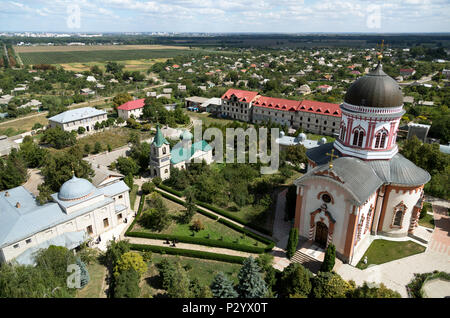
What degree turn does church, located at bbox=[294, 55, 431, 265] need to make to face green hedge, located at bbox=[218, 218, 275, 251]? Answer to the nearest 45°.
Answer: approximately 45° to its right

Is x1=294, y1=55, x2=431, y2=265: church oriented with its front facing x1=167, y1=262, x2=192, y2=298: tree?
yes

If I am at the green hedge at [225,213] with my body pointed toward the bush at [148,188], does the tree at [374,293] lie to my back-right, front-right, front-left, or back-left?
back-left

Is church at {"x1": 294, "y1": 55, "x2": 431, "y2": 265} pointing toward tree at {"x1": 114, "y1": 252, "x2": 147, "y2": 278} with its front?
yes

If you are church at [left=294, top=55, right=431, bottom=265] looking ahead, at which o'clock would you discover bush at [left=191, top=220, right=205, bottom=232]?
The bush is roughly at 1 o'clock from the church.

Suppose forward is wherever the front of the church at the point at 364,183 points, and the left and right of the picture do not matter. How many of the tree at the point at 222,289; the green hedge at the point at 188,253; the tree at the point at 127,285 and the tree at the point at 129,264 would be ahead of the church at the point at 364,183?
4

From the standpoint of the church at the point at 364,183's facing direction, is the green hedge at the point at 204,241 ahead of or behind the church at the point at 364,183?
ahead

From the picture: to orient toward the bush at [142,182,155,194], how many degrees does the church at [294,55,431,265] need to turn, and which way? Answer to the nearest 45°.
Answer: approximately 45° to its right

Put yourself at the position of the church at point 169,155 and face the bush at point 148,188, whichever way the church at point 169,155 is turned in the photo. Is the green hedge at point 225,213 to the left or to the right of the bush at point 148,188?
left

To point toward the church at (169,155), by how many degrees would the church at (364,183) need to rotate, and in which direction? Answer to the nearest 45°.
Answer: approximately 45° to its right

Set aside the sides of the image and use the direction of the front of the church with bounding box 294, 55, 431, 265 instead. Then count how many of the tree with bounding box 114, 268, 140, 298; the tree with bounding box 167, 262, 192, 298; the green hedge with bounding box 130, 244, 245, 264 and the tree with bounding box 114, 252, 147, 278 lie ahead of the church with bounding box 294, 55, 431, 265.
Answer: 4

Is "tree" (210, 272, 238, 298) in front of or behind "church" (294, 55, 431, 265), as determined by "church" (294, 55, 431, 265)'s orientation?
in front

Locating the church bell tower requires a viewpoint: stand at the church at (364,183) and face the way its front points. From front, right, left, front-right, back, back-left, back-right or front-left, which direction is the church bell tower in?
front-right

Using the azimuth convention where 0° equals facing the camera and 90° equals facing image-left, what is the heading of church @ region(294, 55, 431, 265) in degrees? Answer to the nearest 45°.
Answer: approximately 45°

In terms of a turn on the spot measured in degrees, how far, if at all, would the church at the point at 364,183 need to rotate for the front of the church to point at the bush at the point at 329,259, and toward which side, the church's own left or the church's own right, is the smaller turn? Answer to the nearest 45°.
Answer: approximately 45° to the church's own left

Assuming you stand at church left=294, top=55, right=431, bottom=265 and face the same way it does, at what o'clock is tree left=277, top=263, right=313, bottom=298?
The tree is roughly at 11 o'clock from the church.
